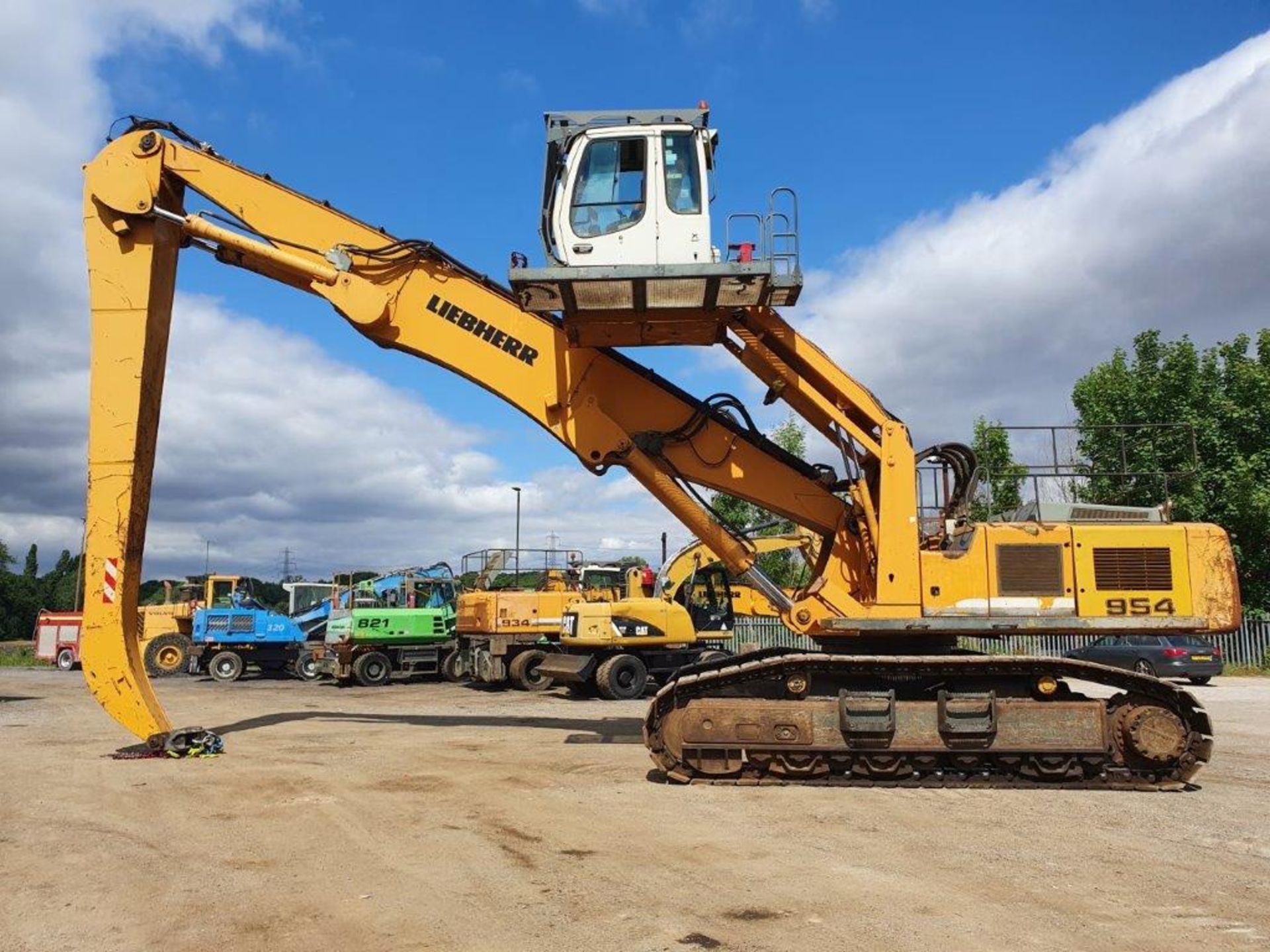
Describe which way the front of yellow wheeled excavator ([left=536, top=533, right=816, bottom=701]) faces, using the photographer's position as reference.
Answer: facing away from the viewer and to the right of the viewer

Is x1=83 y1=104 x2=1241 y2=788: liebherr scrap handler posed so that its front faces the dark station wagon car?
no

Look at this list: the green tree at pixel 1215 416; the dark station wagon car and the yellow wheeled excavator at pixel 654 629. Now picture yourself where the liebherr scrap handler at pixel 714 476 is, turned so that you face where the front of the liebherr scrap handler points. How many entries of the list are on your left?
0

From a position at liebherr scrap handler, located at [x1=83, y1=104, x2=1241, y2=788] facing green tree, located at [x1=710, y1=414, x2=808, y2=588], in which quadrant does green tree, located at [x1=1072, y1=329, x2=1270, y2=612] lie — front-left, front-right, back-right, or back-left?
front-right

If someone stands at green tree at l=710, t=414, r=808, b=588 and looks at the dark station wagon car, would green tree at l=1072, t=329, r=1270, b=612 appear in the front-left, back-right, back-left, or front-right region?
front-left

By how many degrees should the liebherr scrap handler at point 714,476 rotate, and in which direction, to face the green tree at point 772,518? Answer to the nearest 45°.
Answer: approximately 90° to its right

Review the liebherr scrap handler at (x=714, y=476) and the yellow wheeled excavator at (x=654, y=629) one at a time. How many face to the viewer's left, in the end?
1

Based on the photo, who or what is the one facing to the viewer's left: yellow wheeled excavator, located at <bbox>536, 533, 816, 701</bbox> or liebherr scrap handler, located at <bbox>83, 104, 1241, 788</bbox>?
the liebherr scrap handler

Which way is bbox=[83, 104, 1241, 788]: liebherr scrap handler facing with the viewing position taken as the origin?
facing to the left of the viewer

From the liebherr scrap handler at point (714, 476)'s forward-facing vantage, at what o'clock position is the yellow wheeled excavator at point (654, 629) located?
The yellow wheeled excavator is roughly at 3 o'clock from the liebherr scrap handler.

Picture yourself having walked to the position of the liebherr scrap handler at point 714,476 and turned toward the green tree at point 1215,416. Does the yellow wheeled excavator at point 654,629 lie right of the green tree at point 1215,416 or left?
left

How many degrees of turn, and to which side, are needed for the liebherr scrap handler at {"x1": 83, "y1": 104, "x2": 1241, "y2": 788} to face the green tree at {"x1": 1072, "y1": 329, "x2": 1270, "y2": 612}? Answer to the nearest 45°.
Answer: approximately 135° to its right

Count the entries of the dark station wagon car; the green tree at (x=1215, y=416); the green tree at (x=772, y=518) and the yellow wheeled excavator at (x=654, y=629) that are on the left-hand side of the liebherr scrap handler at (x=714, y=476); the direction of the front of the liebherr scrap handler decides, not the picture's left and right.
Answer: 0
